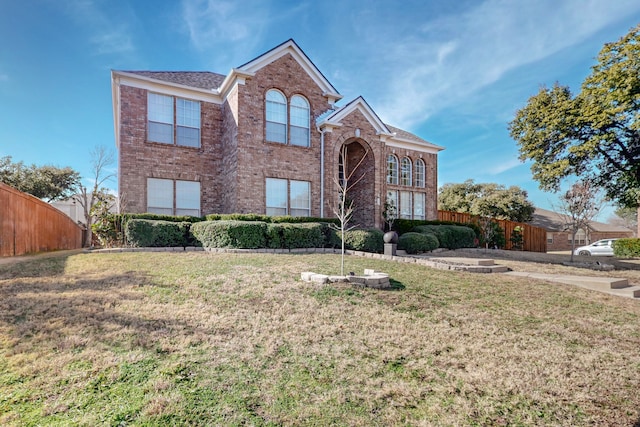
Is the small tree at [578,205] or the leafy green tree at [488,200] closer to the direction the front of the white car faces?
the leafy green tree

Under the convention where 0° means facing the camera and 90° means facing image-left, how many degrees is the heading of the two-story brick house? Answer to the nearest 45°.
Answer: approximately 315°

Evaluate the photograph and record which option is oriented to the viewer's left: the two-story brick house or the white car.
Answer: the white car

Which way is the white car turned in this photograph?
to the viewer's left

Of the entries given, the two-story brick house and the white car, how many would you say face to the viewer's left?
1

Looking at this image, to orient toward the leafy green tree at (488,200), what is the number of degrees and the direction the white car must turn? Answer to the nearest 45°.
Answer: approximately 45° to its right

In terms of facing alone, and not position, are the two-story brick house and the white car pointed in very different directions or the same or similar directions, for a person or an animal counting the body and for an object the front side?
very different directions

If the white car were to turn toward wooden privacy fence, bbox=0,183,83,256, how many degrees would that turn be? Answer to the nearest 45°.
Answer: approximately 45° to its left
